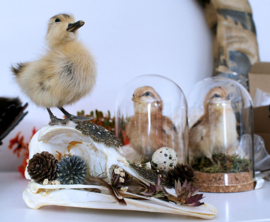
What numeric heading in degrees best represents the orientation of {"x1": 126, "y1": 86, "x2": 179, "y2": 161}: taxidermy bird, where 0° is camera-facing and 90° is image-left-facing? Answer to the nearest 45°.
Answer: approximately 45°

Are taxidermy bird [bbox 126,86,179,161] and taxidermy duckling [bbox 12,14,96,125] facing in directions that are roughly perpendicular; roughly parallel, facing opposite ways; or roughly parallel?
roughly perpendicular

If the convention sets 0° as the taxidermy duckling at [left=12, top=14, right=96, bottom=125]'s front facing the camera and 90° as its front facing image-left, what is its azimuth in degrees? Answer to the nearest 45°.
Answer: approximately 315°
